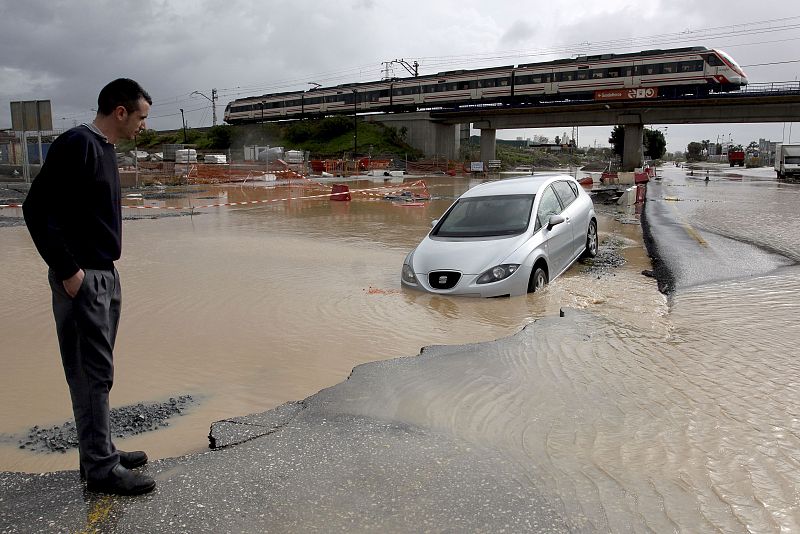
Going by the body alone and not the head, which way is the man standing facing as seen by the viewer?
to the viewer's right

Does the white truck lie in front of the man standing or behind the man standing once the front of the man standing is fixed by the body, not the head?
in front

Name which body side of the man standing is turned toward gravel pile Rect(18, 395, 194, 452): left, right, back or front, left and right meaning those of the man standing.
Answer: left

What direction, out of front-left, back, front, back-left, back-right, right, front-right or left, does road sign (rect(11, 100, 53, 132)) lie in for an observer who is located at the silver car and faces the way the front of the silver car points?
right

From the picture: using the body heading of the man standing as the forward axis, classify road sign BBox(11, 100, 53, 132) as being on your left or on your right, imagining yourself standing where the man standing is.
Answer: on your left

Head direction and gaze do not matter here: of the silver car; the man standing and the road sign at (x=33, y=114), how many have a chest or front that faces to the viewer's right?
1

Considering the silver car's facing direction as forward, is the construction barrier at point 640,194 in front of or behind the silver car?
behind

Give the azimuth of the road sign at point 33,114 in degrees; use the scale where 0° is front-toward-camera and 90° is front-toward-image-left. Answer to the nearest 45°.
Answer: approximately 180°

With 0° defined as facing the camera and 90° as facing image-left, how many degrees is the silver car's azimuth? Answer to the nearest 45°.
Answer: approximately 45°

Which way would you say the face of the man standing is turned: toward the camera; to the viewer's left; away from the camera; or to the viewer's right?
to the viewer's right

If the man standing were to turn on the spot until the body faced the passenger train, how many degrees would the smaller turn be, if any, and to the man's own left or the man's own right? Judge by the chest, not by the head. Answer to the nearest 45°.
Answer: approximately 45° to the man's own left

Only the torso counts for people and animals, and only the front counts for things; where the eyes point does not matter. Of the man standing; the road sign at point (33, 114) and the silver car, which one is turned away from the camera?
the road sign
